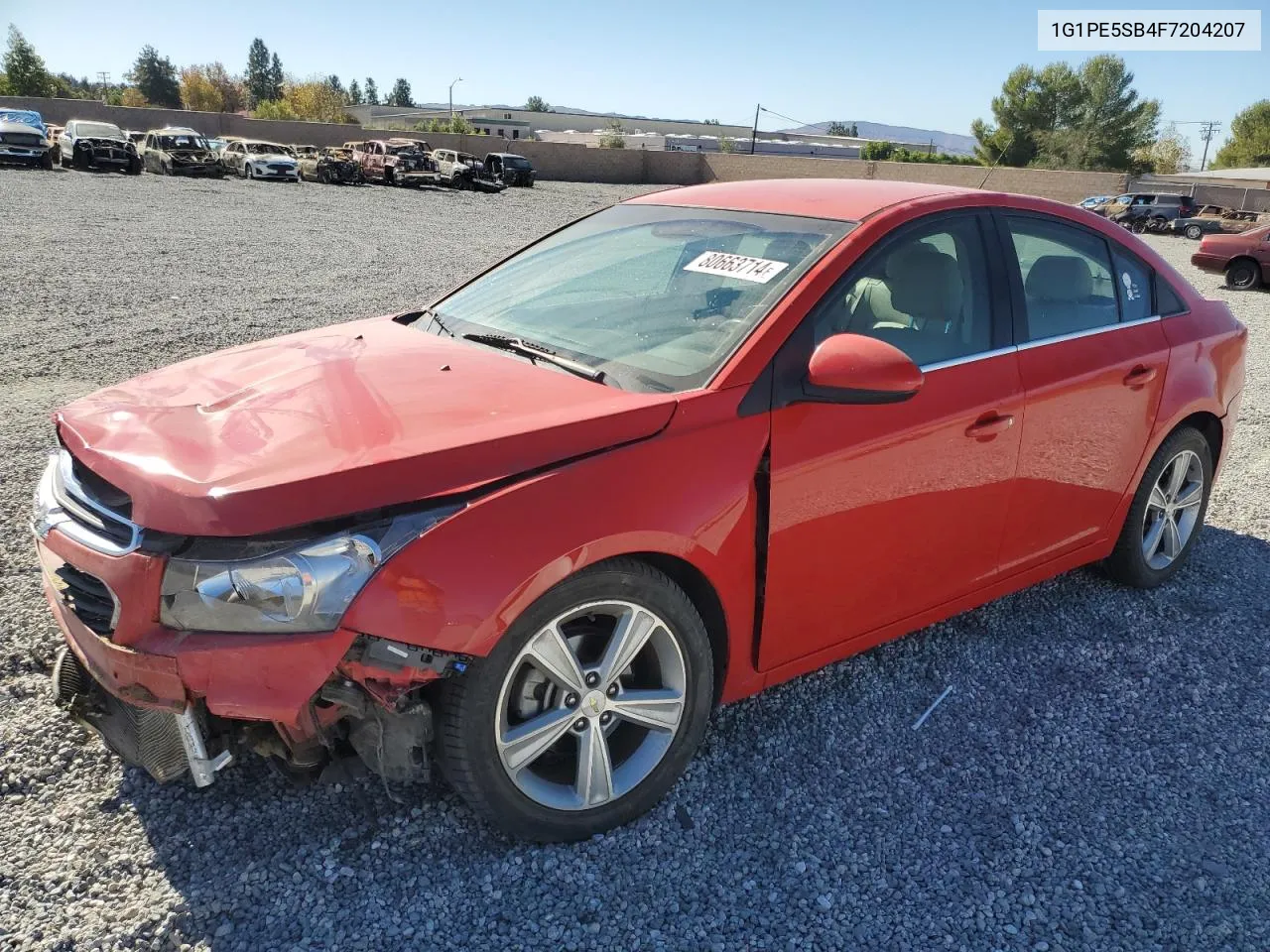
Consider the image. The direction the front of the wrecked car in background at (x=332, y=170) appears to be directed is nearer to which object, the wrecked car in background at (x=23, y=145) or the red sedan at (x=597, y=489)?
the red sedan

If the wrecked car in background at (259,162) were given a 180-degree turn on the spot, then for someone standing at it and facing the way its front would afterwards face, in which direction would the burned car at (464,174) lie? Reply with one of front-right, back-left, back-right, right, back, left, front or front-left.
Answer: back-right

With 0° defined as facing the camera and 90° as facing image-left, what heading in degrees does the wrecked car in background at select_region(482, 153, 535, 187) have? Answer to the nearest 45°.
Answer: approximately 315°

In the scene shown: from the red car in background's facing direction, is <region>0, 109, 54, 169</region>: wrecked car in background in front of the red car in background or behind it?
behind

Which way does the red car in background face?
to the viewer's right

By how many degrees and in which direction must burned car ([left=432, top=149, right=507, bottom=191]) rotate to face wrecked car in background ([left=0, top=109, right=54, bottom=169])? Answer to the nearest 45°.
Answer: approximately 135° to its right

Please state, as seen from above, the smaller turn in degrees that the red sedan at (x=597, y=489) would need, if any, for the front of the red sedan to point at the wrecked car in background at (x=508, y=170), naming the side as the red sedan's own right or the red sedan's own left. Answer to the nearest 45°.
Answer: approximately 135° to the red sedan's own right

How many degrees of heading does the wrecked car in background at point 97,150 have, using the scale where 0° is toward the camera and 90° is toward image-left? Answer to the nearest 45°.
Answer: approximately 315°

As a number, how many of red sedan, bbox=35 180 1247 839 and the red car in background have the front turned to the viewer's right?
1

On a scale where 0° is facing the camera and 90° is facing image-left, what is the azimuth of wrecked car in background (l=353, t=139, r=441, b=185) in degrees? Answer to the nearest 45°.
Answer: approximately 315°

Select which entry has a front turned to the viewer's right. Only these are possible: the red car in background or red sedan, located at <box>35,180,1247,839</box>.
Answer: the red car in background

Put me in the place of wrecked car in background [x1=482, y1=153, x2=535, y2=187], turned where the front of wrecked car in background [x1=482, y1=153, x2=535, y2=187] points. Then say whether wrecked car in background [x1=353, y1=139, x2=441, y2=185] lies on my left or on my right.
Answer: on my right

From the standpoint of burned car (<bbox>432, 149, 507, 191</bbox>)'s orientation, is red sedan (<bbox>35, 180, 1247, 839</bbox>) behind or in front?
in front
